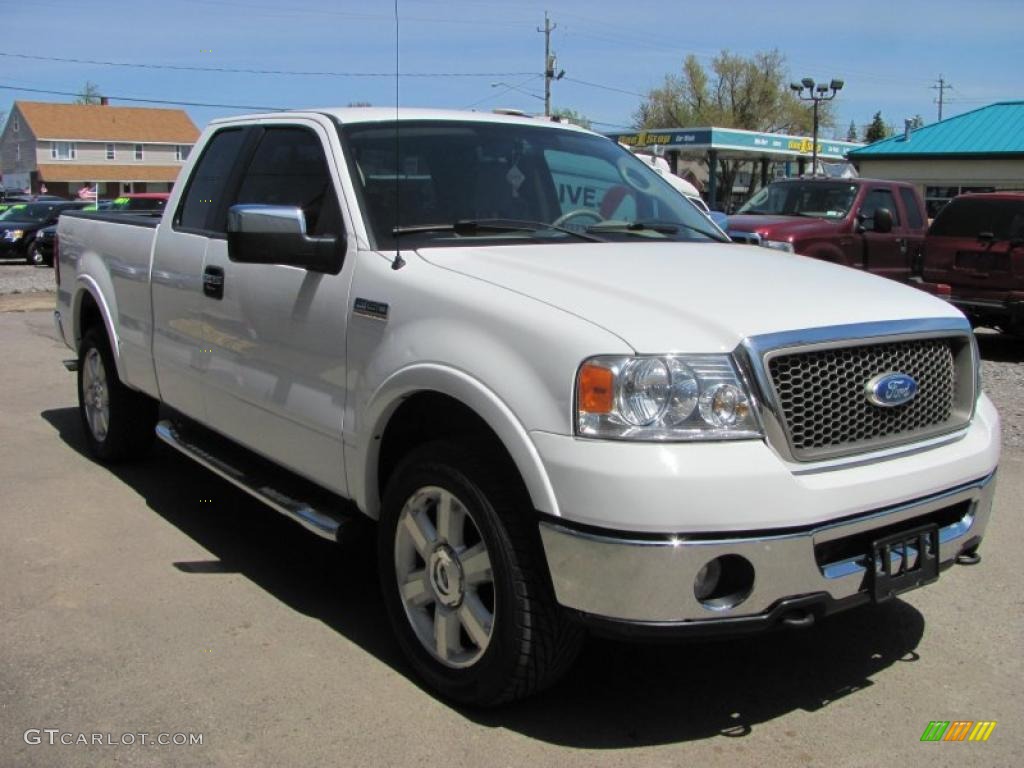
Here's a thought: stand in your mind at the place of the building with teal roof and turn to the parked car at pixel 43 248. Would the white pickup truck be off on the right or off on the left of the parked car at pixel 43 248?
left

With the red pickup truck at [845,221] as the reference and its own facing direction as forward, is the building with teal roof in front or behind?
behind

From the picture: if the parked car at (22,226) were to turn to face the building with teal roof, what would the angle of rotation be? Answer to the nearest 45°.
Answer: approximately 135° to its left

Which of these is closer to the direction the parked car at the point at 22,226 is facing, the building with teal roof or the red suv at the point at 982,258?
the red suv

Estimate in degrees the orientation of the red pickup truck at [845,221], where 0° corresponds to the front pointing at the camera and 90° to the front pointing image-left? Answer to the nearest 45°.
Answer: approximately 45°
